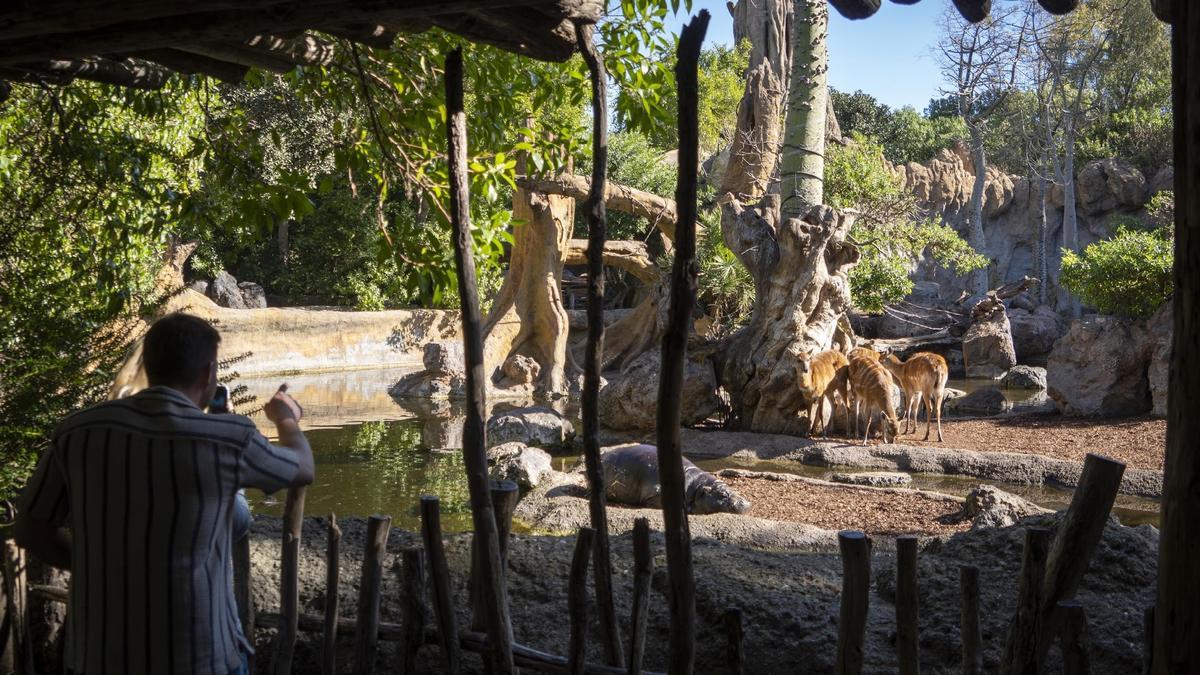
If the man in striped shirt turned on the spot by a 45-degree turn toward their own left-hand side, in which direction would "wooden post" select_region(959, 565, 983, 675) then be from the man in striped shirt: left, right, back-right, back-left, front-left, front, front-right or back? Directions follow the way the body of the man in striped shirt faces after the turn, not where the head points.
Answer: right

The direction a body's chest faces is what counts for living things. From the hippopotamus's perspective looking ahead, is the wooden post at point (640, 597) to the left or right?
on its right

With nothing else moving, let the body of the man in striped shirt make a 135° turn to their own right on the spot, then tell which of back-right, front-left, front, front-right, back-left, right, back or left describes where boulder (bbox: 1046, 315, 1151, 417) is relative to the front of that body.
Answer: back-left

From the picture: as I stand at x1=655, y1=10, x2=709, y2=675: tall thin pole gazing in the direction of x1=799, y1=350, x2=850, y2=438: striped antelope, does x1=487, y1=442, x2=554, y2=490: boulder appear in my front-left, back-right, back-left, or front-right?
front-left

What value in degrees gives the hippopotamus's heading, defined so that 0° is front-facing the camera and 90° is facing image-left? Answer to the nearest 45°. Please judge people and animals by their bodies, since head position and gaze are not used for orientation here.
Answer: approximately 270°

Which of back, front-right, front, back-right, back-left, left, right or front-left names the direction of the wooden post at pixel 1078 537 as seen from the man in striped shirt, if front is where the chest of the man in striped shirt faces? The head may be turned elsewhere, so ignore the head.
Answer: front-right

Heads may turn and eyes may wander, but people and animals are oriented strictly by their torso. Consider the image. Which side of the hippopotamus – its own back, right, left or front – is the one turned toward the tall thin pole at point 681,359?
right

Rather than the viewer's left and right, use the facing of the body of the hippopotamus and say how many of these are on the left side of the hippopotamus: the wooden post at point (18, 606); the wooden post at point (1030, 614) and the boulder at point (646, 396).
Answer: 1

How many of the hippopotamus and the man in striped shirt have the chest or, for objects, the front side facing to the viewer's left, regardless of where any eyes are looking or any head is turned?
0

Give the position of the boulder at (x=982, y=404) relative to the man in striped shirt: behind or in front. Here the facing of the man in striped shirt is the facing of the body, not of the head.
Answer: in front

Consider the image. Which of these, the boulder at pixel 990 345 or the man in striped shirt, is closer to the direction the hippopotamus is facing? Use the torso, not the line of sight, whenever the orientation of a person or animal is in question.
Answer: the boulder

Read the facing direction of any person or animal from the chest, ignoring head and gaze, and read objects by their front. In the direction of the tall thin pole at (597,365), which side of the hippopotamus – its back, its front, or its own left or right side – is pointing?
right

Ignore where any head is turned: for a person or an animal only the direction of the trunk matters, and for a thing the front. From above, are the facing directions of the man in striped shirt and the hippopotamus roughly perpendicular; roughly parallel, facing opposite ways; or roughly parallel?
roughly perpendicular

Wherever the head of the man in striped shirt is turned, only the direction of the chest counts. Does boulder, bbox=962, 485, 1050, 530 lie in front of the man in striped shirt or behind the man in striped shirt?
in front

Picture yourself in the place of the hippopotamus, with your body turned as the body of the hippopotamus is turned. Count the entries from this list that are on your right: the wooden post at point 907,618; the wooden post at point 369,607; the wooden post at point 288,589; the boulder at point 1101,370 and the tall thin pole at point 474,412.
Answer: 4

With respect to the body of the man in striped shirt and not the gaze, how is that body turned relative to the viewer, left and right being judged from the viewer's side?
facing away from the viewer and to the right of the viewer

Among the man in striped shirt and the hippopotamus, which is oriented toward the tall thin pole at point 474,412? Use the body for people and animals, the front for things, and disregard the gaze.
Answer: the man in striped shirt

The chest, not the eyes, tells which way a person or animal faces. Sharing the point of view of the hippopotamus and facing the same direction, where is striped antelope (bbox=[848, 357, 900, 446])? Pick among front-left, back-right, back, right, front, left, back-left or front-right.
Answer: front-left
